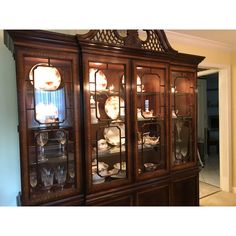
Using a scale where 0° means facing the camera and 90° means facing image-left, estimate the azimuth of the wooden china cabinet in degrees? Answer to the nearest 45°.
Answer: approximately 315°
